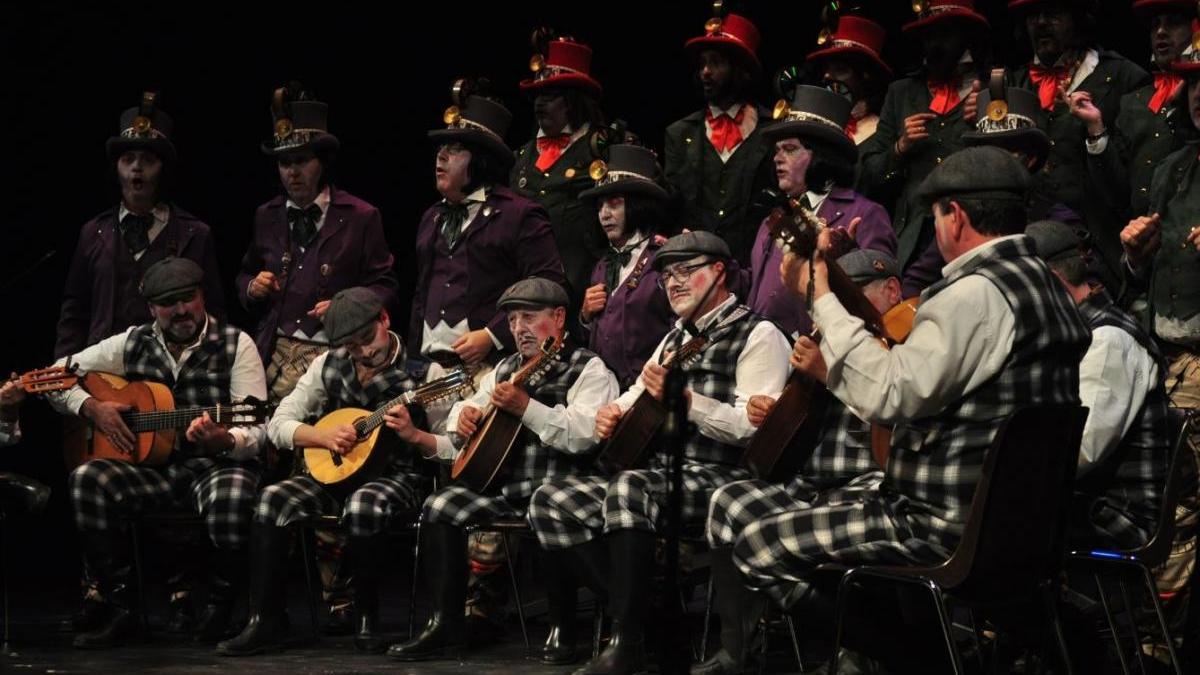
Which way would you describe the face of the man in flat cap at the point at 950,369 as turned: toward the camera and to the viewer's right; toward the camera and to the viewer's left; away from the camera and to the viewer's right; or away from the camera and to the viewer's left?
away from the camera and to the viewer's left

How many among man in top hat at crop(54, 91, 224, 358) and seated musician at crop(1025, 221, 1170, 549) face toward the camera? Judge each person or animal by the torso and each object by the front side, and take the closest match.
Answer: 1

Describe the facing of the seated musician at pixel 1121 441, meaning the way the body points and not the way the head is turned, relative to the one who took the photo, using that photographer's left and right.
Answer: facing to the left of the viewer

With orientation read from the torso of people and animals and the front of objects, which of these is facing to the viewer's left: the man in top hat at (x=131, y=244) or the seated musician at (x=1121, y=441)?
the seated musician

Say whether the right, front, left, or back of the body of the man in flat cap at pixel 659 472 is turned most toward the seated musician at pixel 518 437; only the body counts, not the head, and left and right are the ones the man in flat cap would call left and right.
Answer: right
